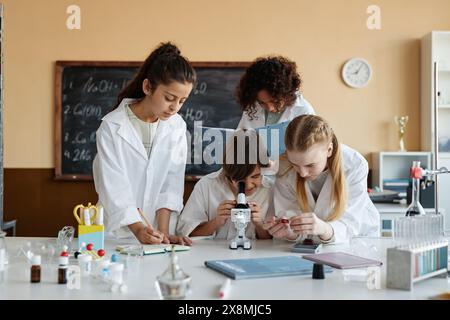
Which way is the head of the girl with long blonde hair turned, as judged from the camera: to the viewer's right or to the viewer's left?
to the viewer's left

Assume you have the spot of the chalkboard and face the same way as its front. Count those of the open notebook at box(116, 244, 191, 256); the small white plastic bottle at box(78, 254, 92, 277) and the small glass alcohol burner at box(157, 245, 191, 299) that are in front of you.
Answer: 3

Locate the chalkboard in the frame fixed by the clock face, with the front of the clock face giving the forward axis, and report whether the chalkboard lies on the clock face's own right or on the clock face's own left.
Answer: on the clock face's own right

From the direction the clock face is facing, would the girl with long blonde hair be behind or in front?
in front

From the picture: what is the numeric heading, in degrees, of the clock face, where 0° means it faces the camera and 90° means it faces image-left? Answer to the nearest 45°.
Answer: approximately 0°

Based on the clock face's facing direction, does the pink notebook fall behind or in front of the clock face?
in front

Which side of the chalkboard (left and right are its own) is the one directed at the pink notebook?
front

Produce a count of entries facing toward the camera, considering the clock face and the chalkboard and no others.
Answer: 2

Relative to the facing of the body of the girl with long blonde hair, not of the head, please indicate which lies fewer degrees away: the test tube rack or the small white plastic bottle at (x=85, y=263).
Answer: the small white plastic bottle

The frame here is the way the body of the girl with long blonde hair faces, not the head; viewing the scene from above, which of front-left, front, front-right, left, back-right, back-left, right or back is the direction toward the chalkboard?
right

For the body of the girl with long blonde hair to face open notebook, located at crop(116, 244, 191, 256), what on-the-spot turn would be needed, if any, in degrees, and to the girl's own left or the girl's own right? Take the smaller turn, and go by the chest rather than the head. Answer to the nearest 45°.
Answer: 0° — they already face it

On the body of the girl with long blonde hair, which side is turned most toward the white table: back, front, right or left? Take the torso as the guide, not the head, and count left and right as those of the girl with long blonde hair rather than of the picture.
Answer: front
